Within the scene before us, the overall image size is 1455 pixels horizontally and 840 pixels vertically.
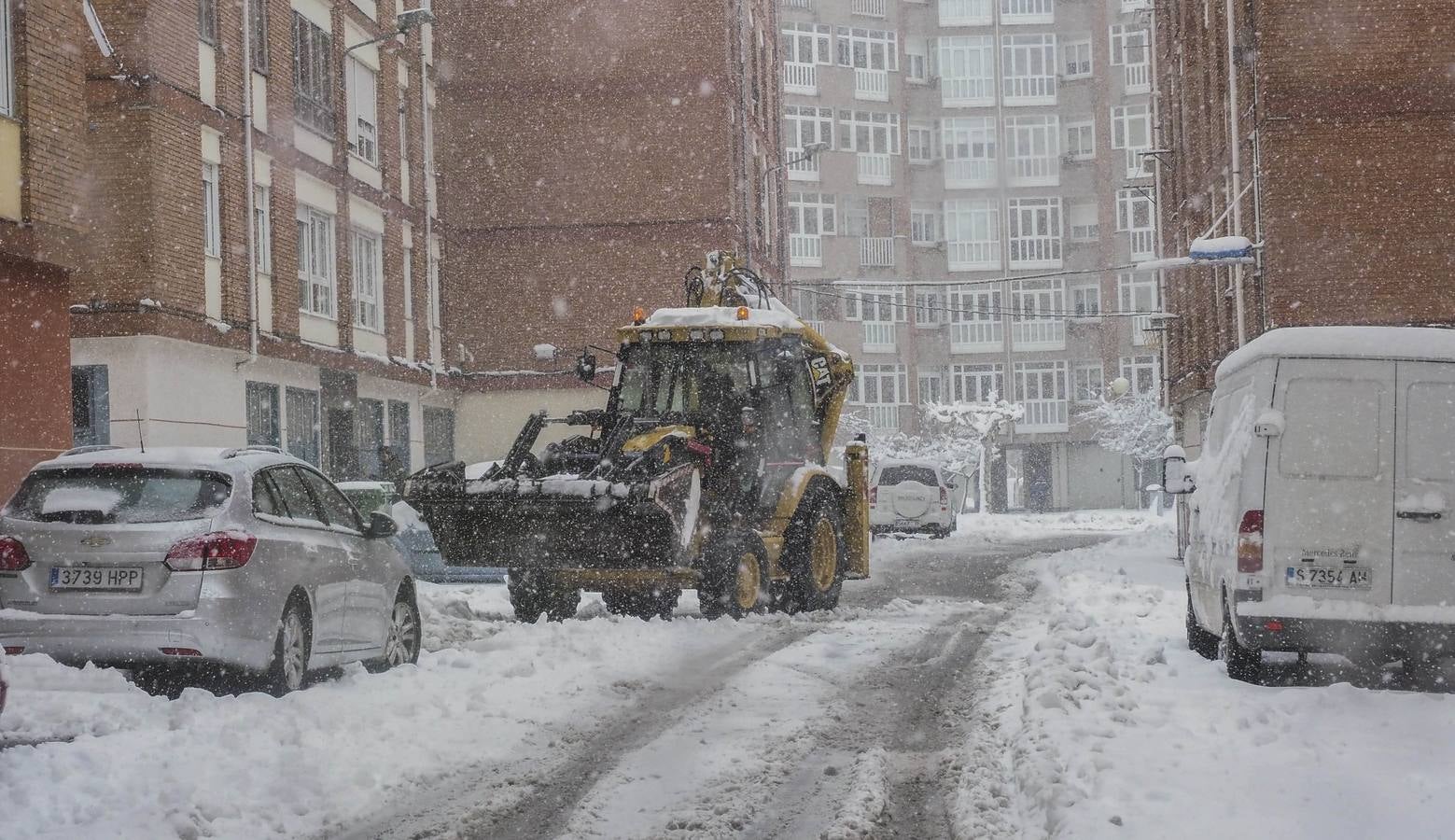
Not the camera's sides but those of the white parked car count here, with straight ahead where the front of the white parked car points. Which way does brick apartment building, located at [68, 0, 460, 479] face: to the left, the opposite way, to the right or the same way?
to the right

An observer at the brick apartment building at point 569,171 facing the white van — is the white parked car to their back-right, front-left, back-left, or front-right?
front-left

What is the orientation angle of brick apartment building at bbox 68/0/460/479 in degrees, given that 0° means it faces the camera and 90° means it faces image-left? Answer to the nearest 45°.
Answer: approximately 315°

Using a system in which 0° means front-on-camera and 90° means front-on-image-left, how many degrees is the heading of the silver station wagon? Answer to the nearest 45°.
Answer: approximately 225°

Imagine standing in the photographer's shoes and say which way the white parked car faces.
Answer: facing away from the viewer

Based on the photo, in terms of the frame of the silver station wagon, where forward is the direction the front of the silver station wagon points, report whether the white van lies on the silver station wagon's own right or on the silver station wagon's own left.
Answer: on the silver station wagon's own right

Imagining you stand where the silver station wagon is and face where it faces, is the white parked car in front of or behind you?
in front

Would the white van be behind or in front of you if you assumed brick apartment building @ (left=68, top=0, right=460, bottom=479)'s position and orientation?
in front

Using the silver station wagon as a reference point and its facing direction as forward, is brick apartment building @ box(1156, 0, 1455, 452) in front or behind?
in front

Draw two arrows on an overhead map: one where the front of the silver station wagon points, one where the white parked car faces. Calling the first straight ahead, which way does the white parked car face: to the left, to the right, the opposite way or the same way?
the same way

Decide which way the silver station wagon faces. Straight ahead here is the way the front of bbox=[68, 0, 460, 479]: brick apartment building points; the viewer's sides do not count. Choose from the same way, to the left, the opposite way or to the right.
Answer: to the left

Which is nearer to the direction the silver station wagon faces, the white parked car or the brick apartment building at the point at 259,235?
the white parked car

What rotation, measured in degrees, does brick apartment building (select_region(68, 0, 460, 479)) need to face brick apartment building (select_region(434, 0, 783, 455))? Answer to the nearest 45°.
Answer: approximately 90° to its left

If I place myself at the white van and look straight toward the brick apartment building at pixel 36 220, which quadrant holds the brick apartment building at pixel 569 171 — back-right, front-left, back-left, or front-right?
front-right

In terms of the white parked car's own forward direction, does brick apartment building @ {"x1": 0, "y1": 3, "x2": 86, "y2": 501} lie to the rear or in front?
to the rear

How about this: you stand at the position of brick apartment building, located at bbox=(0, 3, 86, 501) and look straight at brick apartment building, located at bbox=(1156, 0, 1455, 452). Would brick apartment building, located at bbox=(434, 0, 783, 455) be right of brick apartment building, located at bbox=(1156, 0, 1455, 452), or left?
left

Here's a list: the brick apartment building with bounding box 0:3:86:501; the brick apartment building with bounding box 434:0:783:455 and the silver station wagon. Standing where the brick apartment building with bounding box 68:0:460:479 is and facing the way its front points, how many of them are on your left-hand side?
1

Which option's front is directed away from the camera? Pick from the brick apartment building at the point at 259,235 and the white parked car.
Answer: the white parked car

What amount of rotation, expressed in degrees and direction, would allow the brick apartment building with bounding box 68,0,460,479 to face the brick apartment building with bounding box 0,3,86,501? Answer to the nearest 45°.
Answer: approximately 45° to its right
